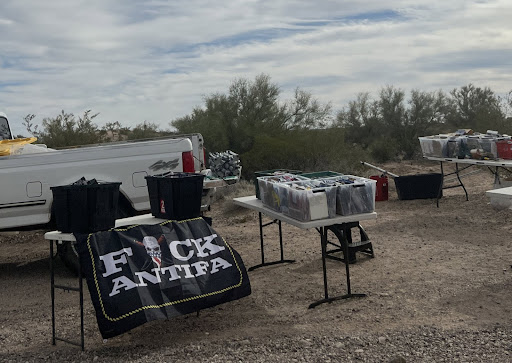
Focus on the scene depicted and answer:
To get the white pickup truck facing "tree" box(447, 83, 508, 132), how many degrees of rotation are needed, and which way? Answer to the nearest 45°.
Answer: approximately 135° to its right

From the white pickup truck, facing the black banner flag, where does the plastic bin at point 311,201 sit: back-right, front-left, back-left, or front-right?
front-left

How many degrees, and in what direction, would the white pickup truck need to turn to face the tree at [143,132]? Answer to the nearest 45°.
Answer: approximately 90° to its right

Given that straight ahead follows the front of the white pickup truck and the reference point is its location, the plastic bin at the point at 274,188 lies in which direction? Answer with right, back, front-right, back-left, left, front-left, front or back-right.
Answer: back-left

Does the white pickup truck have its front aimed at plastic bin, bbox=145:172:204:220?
no

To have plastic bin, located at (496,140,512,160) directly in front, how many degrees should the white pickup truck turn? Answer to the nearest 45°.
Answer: approximately 180°

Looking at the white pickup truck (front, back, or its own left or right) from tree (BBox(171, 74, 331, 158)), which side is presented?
right

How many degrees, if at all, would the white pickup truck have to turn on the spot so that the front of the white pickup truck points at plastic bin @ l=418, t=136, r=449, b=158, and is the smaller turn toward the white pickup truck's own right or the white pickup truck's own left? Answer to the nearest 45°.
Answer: approximately 135° to the white pickup truck's own right

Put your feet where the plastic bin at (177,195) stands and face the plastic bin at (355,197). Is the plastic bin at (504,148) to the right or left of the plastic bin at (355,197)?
left

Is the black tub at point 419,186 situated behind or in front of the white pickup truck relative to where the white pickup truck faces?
behind

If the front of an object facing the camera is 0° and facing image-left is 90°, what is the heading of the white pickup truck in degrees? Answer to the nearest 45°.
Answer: approximately 90°

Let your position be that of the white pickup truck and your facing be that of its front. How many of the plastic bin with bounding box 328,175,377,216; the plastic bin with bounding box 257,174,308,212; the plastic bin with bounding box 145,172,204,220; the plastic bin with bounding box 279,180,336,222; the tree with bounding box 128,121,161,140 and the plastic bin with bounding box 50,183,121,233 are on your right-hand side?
1
